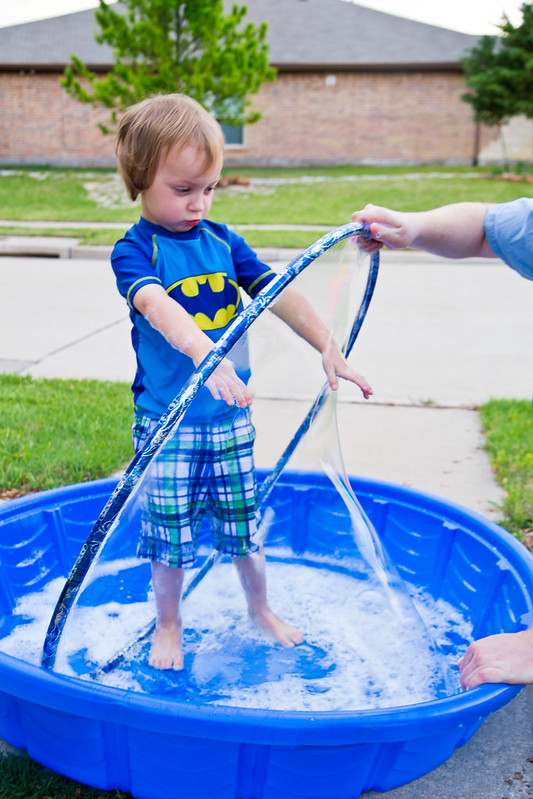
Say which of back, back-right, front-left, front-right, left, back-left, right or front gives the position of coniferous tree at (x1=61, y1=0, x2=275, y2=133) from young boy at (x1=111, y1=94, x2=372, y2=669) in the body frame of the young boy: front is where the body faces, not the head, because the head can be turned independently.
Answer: back-left

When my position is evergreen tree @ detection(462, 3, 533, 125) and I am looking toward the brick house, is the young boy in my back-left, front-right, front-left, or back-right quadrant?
back-left

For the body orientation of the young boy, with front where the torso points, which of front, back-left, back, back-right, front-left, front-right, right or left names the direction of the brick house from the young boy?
back-left

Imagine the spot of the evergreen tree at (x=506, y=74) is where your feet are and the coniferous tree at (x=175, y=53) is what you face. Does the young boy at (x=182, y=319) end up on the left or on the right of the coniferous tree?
left

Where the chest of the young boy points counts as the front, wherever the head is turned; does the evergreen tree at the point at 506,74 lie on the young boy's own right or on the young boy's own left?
on the young boy's own left
